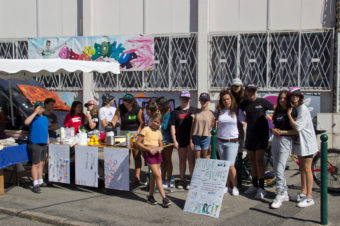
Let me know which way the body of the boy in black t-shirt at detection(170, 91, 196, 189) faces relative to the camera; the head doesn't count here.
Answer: toward the camera

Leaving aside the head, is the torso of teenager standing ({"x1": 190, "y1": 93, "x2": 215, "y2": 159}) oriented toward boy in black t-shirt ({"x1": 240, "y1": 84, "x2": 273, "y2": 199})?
no

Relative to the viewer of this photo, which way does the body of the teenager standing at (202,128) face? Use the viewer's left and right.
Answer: facing the viewer

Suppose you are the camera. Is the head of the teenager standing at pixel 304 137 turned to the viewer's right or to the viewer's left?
to the viewer's left

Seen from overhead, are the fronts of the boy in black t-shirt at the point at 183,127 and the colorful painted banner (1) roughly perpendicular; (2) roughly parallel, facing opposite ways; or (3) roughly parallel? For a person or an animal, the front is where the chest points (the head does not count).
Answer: roughly parallel

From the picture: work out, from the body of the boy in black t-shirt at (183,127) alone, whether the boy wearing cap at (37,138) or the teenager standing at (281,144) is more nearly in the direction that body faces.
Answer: the teenager standing

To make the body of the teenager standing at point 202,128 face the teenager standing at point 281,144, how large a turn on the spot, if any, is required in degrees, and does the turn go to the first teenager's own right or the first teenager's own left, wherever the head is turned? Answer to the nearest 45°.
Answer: approximately 45° to the first teenager's own left
